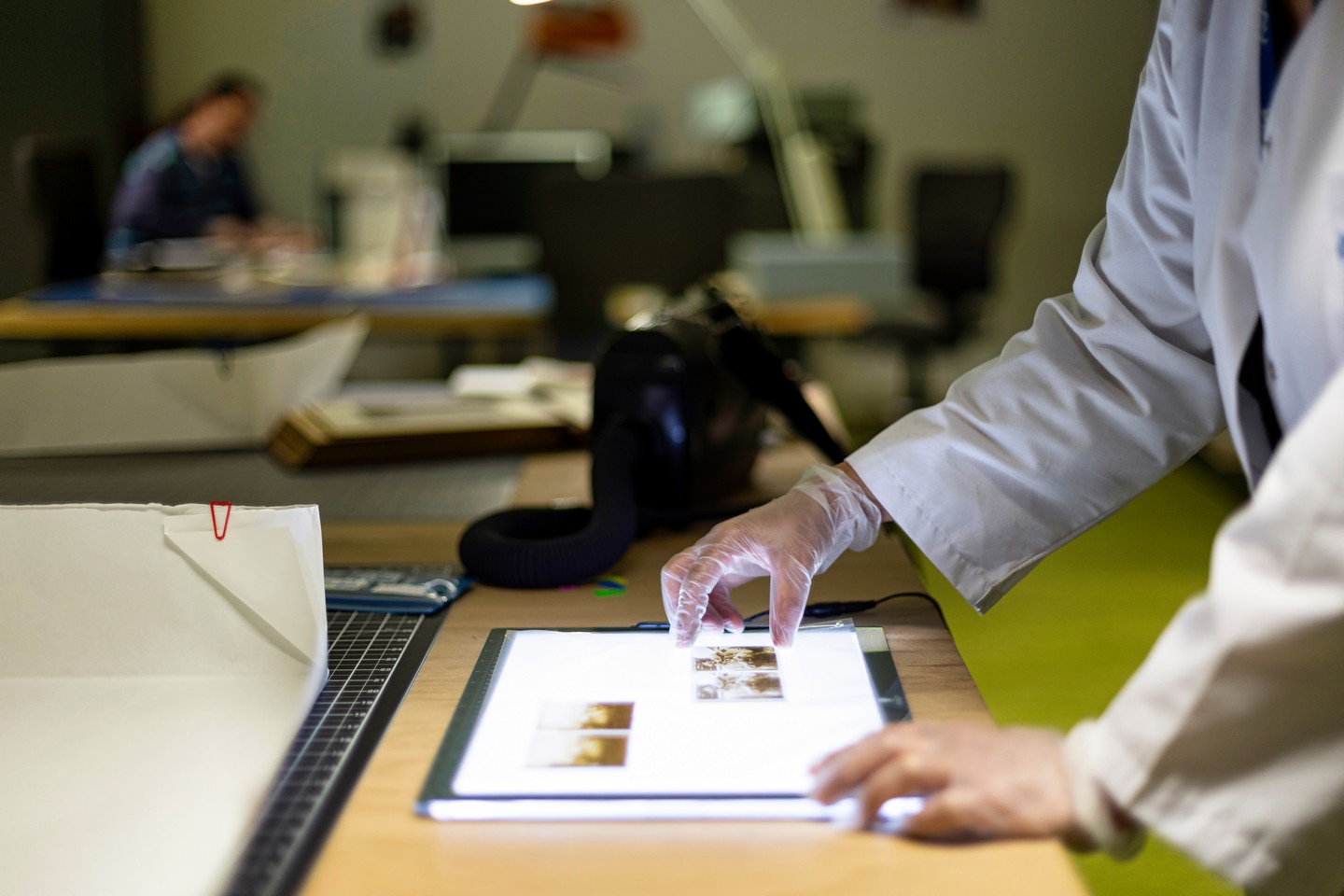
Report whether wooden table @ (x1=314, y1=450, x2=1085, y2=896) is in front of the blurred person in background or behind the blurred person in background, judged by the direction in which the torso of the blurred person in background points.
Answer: in front

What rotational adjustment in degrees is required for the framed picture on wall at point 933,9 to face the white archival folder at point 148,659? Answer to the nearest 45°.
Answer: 0° — it already faces it

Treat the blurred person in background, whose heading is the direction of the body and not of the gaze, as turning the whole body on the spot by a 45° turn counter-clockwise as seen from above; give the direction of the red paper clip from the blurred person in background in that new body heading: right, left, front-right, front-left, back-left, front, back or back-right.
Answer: right

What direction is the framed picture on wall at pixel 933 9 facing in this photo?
toward the camera

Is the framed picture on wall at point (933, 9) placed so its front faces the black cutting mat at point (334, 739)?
yes
